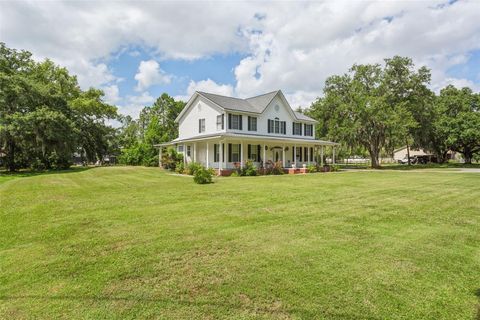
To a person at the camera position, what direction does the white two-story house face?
facing the viewer and to the right of the viewer

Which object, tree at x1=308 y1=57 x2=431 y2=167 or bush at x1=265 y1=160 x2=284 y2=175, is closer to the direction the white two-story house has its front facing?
the bush

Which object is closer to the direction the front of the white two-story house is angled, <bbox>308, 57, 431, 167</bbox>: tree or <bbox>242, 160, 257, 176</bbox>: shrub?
the shrub

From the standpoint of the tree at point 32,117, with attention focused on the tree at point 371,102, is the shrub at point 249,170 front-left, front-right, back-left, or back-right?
front-right

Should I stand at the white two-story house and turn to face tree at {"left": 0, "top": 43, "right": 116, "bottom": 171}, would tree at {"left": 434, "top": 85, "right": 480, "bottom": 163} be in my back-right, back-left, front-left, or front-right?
back-right

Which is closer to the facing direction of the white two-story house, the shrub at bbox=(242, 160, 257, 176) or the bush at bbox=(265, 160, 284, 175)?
the bush

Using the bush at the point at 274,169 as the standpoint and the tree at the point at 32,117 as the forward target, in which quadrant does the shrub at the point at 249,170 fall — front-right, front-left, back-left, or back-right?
front-left

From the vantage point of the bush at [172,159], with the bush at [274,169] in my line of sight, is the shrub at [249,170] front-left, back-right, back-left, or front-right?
front-right

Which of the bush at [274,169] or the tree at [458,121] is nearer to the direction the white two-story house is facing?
the bush

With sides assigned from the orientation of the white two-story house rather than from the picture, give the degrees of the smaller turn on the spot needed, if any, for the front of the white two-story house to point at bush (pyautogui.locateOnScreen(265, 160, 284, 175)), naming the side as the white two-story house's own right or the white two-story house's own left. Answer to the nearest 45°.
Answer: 0° — it already faces it

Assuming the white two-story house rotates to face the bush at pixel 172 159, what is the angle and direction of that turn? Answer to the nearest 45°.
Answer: approximately 135° to its right

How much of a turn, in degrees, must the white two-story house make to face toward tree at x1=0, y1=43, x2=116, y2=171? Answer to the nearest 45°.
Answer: approximately 135° to its right

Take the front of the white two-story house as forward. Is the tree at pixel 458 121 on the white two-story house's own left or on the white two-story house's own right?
on the white two-story house's own left

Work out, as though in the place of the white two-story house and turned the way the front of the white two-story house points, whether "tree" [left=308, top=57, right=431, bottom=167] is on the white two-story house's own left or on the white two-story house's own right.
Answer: on the white two-story house's own left

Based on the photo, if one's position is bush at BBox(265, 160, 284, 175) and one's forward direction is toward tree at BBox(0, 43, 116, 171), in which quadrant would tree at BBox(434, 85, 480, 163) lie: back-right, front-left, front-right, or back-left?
back-right
